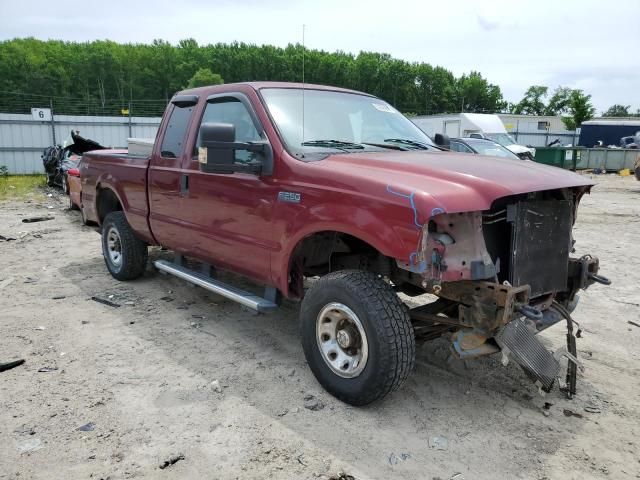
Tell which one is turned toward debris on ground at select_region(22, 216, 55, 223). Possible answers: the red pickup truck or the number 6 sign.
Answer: the number 6 sign

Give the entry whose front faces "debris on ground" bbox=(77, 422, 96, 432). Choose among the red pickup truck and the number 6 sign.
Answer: the number 6 sign

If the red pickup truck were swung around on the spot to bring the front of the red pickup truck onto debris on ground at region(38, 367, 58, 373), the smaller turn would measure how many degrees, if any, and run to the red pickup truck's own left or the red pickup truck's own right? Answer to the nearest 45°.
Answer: approximately 135° to the red pickup truck's own right

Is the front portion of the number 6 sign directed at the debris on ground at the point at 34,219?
yes

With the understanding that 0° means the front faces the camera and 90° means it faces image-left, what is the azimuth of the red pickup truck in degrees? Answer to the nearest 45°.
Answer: approximately 315°

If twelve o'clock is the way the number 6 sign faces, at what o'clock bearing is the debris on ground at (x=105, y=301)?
The debris on ground is roughly at 12 o'clock from the number 6 sign.

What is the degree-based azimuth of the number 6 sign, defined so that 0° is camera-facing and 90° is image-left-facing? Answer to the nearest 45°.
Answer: approximately 0°

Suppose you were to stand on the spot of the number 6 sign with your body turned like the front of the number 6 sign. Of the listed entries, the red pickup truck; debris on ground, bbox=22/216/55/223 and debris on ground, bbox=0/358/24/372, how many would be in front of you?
3

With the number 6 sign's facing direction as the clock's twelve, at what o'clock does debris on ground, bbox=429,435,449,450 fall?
The debris on ground is roughly at 12 o'clock from the number 6 sign.
